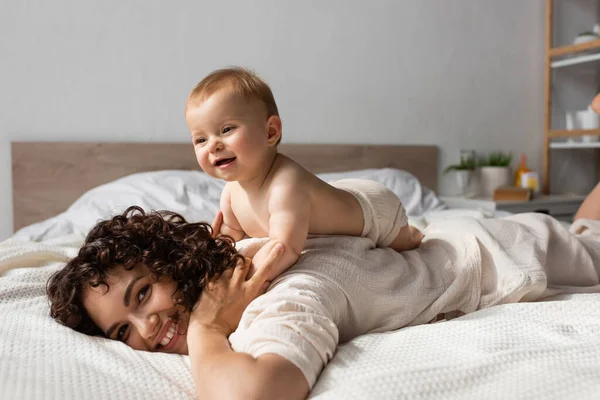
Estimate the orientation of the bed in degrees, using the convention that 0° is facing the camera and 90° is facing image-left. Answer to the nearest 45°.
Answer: approximately 0°

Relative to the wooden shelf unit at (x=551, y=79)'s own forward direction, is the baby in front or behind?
in front

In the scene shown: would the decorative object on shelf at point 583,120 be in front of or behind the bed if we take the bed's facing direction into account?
behind

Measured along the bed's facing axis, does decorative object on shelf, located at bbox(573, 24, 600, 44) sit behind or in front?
behind

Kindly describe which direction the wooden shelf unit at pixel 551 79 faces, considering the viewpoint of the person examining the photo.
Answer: facing the viewer and to the left of the viewer

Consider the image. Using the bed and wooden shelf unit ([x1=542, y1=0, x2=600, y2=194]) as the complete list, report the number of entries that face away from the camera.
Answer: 0
